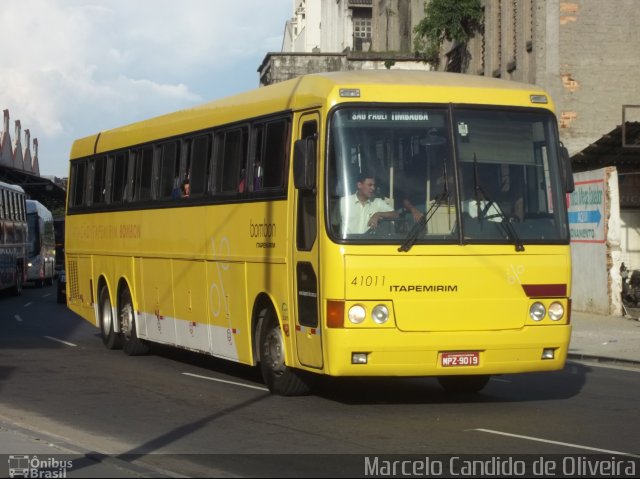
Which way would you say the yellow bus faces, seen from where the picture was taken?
facing the viewer and to the right of the viewer

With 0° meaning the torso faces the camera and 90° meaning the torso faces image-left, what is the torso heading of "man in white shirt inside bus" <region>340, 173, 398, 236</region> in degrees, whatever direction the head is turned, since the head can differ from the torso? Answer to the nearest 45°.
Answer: approximately 315°

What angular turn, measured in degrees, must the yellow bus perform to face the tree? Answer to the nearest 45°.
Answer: approximately 135° to its left

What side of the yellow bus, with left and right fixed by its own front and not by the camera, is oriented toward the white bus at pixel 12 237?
back

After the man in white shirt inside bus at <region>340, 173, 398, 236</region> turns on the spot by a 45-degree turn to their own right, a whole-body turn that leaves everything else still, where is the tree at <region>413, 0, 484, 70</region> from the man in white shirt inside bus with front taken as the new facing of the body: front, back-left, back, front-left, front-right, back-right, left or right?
back

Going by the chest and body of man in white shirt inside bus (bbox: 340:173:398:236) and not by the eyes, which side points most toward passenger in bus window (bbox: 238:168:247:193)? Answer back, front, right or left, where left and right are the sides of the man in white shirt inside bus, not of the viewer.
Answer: back
